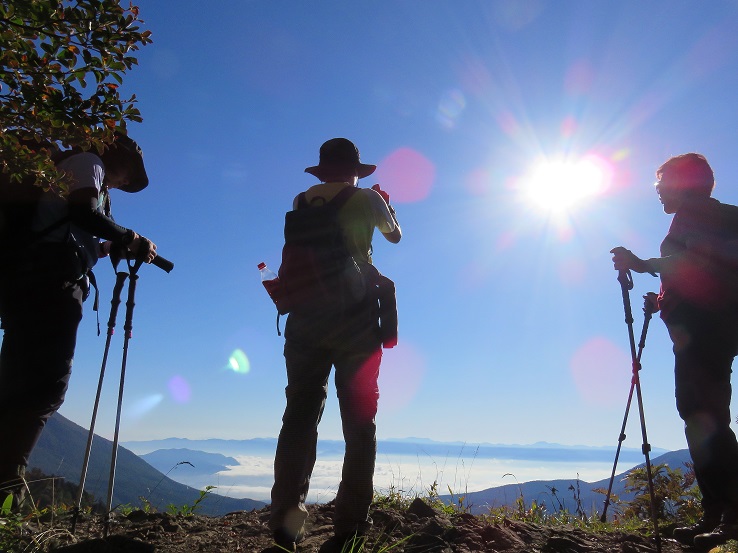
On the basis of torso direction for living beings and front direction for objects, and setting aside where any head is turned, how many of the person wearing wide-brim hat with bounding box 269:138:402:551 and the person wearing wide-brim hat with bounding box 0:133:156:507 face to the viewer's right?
1

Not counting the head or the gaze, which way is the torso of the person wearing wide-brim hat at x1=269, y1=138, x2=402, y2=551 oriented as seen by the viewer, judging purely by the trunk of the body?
away from the camera

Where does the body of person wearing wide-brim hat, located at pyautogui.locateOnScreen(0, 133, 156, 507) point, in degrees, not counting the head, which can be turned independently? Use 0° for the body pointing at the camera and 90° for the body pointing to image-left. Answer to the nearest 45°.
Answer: approximately 270°

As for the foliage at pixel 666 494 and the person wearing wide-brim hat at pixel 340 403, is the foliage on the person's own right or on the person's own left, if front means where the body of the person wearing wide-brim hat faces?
on the person's own right

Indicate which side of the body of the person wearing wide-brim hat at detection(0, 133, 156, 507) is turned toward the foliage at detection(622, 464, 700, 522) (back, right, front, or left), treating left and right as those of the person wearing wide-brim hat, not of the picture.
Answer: front

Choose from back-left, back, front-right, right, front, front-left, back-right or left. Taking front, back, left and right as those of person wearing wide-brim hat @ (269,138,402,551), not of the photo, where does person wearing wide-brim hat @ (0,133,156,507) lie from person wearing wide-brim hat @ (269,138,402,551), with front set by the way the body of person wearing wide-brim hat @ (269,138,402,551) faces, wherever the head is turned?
left

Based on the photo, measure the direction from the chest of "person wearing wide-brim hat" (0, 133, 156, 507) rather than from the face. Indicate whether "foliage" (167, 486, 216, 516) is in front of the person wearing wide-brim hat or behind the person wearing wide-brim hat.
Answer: in front

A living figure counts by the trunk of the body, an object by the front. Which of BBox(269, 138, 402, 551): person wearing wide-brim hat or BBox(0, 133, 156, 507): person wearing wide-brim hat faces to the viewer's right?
BBox(0, 133, 156, 507): person wearing wide-brim hat

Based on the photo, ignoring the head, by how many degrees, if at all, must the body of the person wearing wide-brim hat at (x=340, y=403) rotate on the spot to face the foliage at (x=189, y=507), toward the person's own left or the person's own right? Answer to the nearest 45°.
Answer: approximately 45° to the person's own left

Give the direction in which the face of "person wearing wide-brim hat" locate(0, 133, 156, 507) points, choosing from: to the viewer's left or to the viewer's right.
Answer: to the viewer's right

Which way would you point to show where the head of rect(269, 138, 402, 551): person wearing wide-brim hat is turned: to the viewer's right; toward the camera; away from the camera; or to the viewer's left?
away from the camera

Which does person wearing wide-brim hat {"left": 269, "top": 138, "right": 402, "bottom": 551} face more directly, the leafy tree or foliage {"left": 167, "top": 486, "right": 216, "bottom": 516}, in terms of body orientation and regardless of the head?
the foliage

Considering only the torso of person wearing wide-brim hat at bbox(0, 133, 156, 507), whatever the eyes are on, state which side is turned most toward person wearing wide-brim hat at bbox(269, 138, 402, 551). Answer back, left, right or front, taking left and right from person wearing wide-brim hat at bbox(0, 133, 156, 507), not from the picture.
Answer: front
